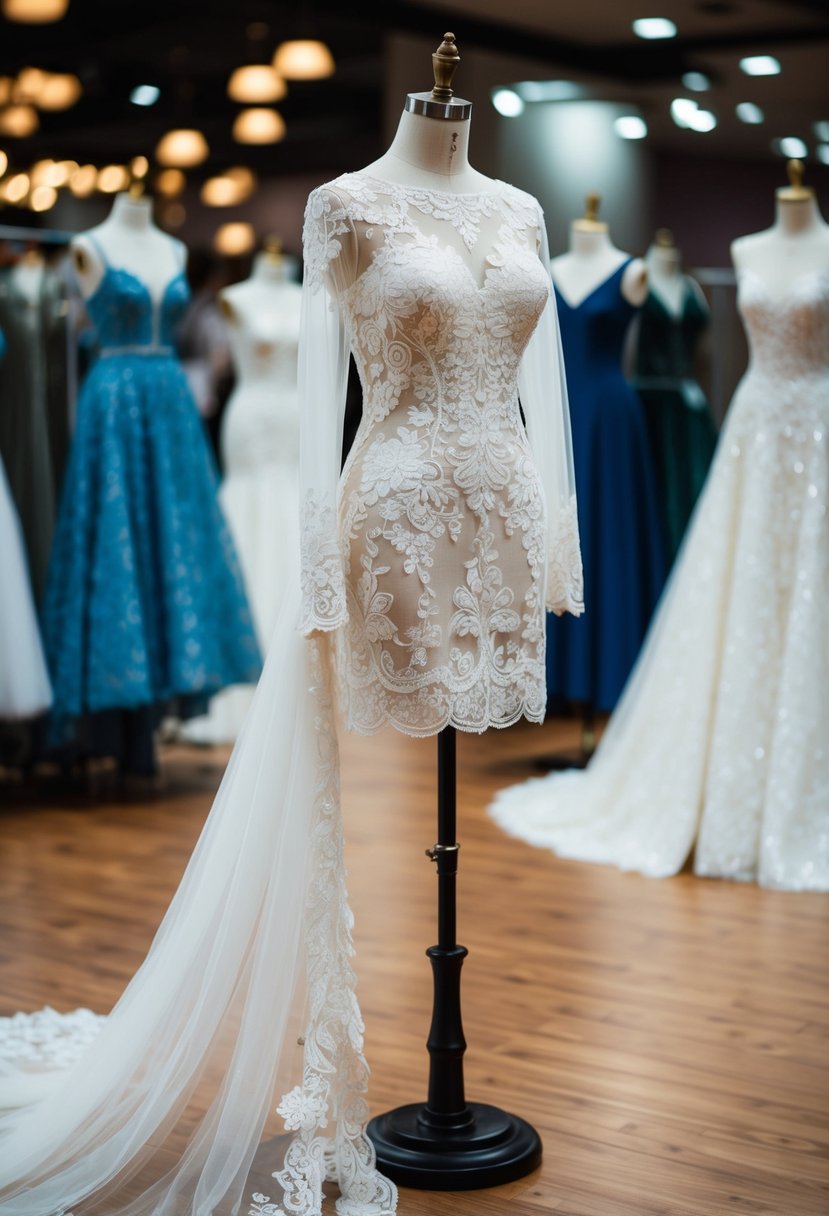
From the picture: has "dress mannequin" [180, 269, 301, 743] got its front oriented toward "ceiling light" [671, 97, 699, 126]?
no

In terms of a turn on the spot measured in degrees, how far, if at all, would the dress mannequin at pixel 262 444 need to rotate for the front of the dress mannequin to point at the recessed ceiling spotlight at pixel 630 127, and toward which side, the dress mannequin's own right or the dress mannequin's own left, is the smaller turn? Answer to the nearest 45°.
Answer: approximately 90° to the dress mannequin's own left

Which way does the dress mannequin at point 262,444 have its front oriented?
toward the camera

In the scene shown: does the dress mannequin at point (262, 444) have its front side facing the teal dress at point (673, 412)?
no

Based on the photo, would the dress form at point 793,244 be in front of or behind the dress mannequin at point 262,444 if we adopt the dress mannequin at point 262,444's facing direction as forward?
in front
